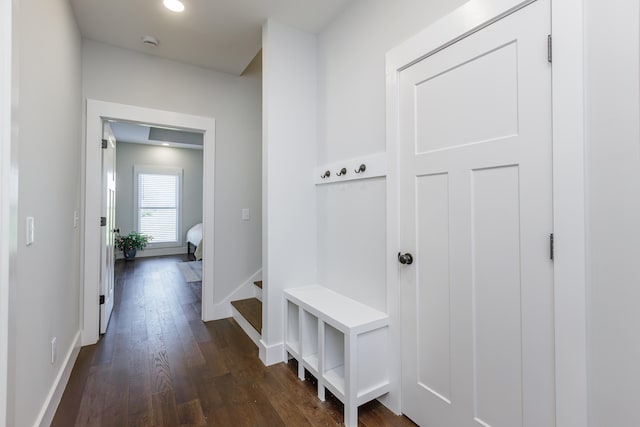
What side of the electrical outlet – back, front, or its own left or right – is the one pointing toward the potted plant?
left

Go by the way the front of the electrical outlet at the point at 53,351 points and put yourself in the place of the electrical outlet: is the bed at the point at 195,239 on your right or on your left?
on your left

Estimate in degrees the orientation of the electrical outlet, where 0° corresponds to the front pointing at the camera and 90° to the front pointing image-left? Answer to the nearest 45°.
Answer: approximately 270°

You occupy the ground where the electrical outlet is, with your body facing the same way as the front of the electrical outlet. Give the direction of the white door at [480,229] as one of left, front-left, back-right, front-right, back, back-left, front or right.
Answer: front-right
